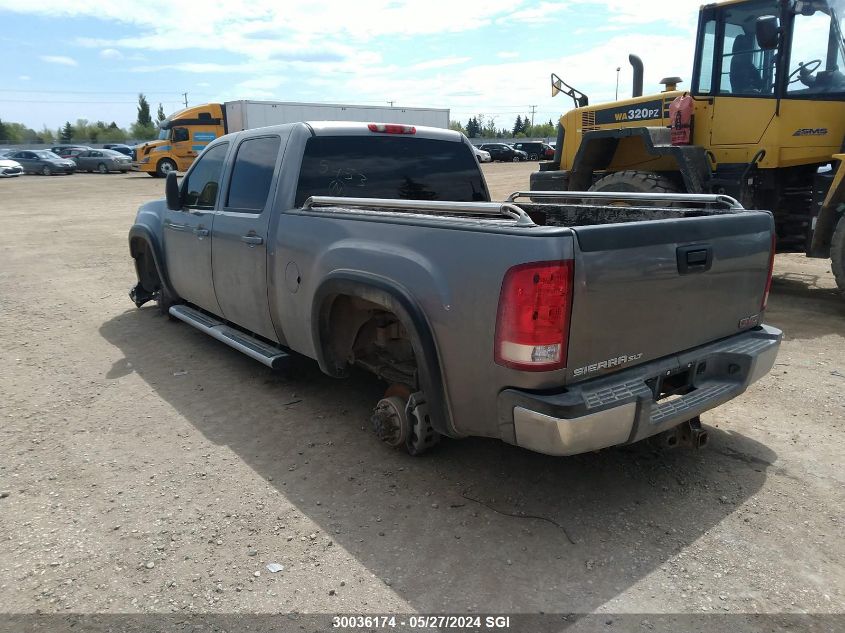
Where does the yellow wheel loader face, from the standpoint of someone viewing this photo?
facing the viewer and to the right of the viewer

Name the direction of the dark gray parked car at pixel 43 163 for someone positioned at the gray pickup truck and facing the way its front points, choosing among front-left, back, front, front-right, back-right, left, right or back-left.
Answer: front

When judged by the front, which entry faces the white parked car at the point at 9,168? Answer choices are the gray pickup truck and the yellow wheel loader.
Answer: the gray pickup truck

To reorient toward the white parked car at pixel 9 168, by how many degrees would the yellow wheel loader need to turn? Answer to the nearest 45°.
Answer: approximately 180°

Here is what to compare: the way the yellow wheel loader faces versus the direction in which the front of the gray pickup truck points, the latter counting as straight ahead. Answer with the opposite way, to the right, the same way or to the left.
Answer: the opposite way

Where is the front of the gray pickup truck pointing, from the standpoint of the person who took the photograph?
facing away from the viewer and to the left of the viewer

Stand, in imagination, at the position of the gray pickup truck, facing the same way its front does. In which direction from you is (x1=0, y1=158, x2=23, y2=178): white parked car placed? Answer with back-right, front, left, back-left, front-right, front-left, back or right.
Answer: front
